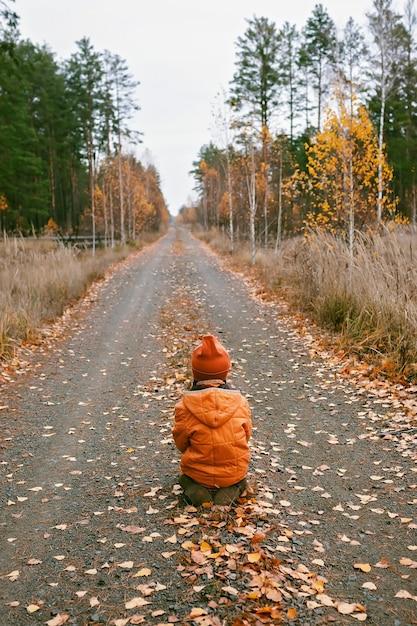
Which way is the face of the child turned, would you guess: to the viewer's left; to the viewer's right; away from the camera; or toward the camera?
away from the camera

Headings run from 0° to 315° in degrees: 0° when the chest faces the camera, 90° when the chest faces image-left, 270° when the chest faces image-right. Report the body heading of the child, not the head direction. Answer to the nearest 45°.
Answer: approximately 180°

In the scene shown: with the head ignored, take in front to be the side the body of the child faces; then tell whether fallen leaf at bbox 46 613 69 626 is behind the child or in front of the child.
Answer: behind

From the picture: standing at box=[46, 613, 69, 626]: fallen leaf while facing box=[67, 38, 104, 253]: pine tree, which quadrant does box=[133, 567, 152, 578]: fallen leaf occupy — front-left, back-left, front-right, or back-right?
front-right

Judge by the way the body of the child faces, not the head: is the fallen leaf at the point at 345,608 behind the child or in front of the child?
behind

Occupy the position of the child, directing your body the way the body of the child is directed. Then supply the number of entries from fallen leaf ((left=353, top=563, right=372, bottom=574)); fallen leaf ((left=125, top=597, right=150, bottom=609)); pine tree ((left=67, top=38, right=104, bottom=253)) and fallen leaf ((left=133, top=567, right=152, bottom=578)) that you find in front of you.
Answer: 1

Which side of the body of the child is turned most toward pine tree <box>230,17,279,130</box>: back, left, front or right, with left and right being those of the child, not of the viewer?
front

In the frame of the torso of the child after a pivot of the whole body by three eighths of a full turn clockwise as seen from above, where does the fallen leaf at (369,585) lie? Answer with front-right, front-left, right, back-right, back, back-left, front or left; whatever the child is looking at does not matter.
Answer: front

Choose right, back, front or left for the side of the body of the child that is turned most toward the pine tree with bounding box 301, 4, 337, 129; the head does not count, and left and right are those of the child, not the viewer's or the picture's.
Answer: front

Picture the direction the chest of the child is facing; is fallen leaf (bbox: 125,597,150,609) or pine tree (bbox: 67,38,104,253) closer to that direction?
the pine tree

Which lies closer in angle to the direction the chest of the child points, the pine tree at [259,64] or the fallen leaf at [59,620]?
the pine tree

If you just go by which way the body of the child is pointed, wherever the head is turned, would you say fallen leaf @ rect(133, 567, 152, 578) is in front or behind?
behind
